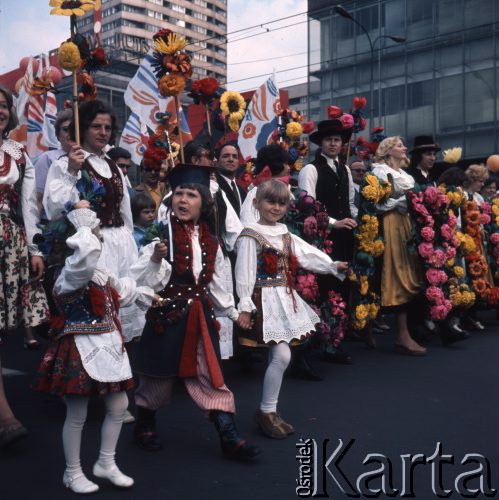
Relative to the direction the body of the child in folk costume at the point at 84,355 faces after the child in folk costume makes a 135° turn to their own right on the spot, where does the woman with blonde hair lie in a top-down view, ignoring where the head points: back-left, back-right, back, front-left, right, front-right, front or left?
back-right
